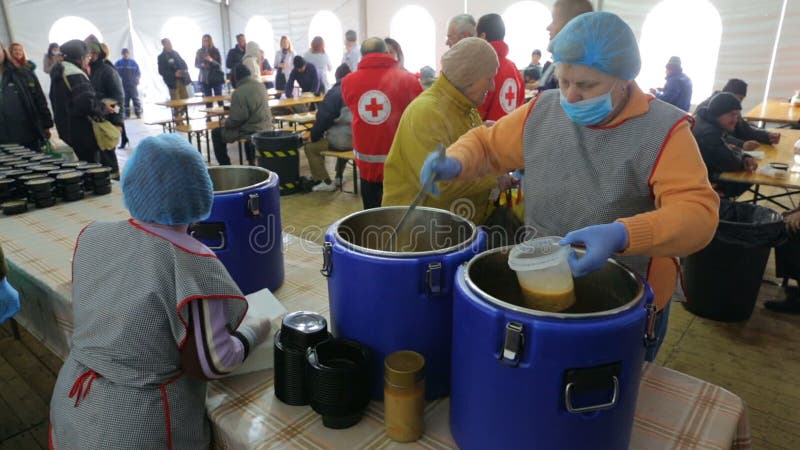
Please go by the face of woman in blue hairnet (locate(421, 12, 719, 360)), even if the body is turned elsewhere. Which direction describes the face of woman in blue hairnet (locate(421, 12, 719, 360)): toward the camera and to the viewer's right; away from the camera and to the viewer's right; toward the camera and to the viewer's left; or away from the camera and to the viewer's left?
toward the camera and to the viewer's left

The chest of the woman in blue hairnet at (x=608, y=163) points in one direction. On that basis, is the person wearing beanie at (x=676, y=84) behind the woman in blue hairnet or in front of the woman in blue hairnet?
behind

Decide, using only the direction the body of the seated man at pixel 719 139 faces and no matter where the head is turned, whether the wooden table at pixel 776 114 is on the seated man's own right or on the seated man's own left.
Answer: on the seated man's own left

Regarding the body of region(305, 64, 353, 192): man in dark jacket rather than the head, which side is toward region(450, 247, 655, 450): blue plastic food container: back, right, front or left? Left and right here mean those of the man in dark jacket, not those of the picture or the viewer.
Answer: left

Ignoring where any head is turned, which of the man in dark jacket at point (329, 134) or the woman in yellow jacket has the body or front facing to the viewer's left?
the man in dark jacket

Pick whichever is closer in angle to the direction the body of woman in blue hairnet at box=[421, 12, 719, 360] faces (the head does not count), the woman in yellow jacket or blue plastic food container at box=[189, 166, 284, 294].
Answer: the blue plastic food container

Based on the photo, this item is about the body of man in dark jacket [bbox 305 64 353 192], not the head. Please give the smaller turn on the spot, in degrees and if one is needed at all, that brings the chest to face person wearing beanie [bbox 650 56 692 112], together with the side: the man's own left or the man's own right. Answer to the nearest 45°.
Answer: approximately 180°

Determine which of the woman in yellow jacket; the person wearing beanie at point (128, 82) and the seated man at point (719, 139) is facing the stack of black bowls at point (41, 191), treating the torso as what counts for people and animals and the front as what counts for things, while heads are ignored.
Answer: the person wearing beanie

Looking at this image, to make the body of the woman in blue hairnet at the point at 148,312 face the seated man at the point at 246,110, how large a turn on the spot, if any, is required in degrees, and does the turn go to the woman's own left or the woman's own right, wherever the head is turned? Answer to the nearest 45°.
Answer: approximately 45° to the woman's own left
